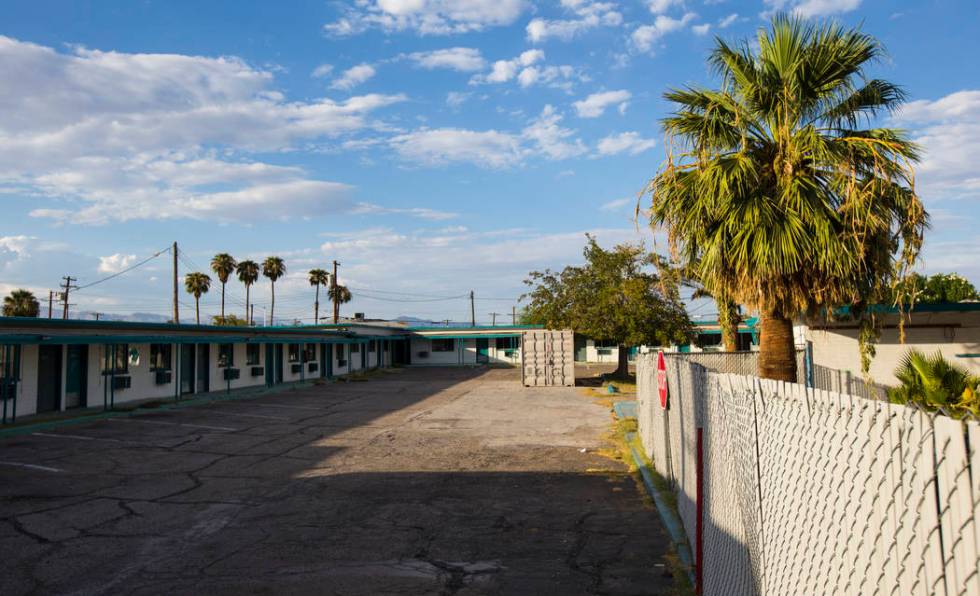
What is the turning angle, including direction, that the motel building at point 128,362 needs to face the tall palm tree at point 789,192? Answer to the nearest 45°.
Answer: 0° — it already faces it

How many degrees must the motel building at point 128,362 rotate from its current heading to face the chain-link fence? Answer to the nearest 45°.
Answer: approximately 45° to its right

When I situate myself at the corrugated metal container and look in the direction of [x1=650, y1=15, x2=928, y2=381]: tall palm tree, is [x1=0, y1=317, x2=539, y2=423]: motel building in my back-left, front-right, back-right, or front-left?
front-right

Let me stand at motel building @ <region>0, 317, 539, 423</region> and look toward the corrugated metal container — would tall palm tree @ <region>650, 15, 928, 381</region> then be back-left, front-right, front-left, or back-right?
front-right

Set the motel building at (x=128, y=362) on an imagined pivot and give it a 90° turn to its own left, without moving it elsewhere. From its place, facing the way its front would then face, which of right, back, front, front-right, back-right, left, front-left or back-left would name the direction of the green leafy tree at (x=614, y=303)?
front-right

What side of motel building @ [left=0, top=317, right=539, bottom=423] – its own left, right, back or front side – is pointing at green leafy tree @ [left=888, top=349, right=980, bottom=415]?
front

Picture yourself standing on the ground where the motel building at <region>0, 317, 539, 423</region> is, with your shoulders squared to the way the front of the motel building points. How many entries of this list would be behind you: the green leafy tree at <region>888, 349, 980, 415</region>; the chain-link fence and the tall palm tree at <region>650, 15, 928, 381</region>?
0
